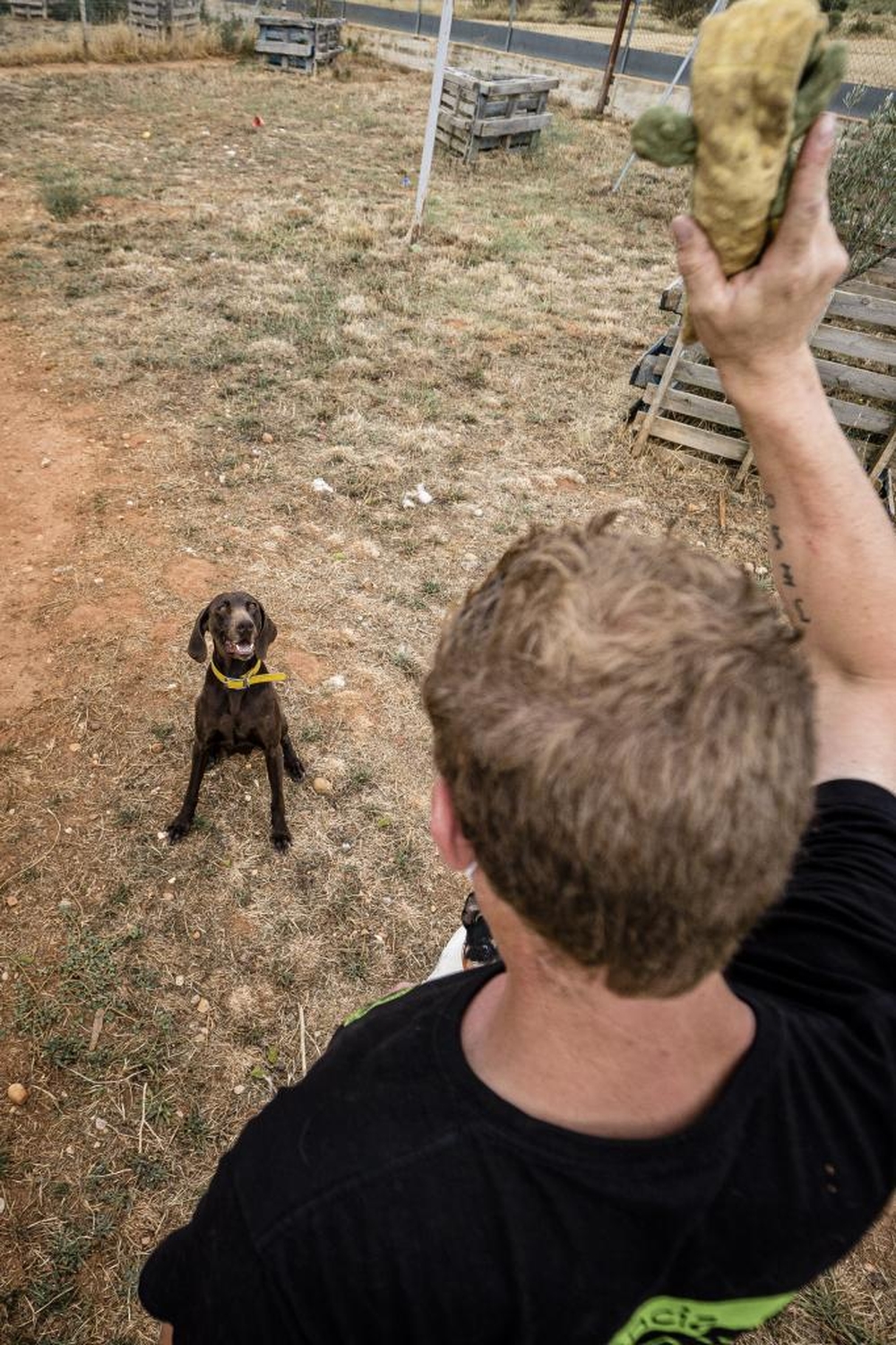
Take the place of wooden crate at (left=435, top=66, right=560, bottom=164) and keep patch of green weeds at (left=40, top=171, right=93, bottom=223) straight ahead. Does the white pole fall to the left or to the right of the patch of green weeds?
left

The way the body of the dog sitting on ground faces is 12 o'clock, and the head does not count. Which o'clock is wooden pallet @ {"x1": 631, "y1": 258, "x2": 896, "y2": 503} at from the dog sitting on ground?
The wooden pallet is roughly at 8 o'clock from the dog sitting on ground.

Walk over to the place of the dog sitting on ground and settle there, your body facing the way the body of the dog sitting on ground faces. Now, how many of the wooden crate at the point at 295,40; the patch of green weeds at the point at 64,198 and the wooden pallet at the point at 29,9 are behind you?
3

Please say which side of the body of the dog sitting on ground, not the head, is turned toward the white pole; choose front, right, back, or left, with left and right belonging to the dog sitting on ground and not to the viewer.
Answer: back

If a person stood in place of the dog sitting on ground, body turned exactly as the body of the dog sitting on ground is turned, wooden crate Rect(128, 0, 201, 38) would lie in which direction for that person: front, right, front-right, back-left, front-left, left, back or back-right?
back

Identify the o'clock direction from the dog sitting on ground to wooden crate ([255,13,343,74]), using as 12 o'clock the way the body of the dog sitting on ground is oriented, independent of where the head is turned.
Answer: The wooden crate is roughly at 6 o'clock from the dog sitting on ground.

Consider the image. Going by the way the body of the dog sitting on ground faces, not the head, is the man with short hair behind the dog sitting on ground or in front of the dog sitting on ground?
in front

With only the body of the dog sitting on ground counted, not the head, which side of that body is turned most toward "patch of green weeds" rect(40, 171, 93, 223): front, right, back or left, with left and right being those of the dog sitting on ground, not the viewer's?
back

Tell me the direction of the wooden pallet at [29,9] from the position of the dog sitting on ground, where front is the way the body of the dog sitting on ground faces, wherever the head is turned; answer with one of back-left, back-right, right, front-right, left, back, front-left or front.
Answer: back

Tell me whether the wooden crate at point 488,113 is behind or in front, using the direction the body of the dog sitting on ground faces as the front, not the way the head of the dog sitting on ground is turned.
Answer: behind

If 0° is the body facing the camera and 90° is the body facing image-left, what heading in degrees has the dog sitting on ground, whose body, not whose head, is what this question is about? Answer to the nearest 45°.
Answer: approximately 0°
